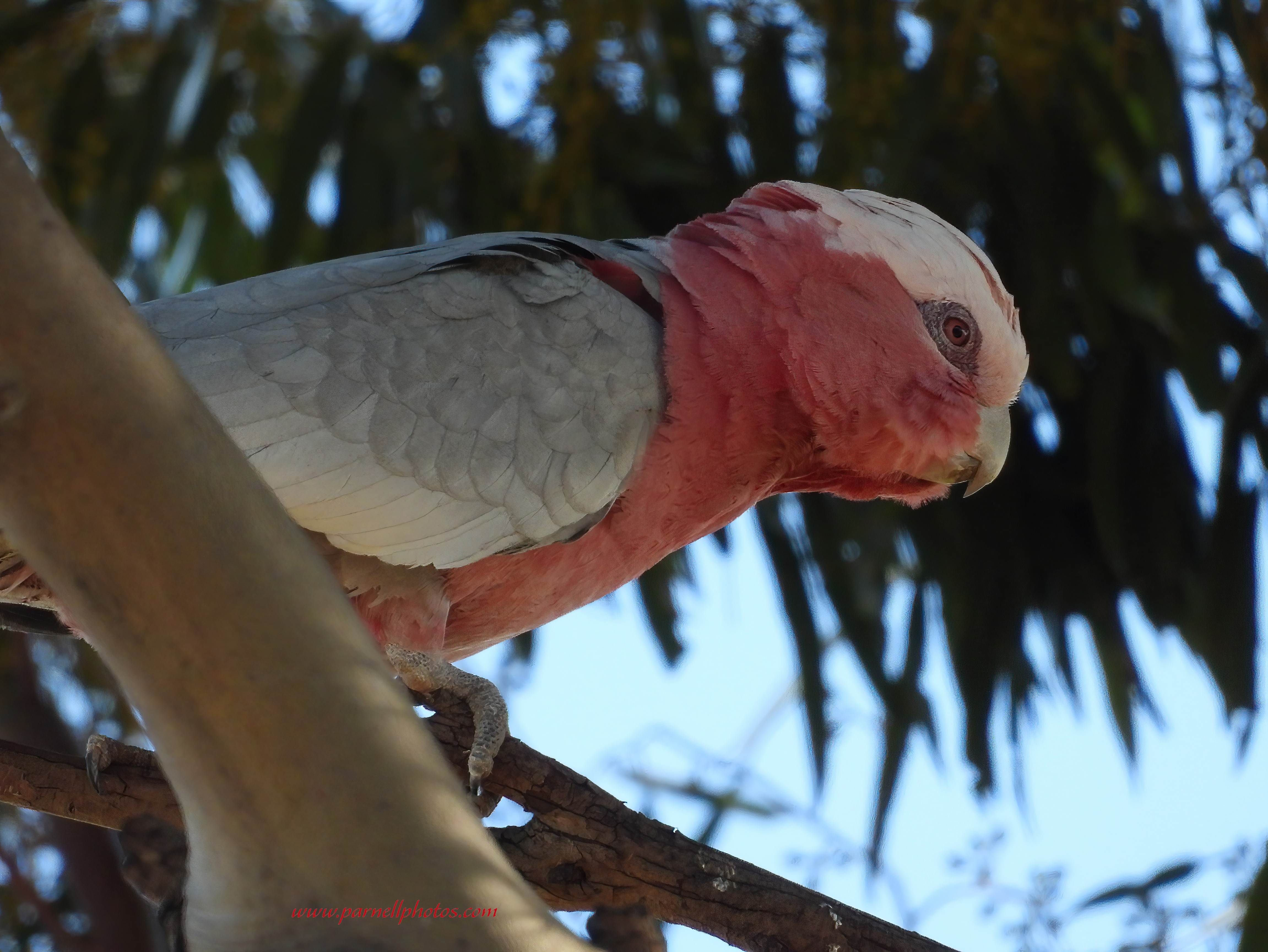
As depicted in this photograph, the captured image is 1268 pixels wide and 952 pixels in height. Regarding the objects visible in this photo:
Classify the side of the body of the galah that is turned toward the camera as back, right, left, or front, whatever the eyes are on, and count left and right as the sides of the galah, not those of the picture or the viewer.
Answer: right

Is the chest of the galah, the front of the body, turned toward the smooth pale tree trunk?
no
